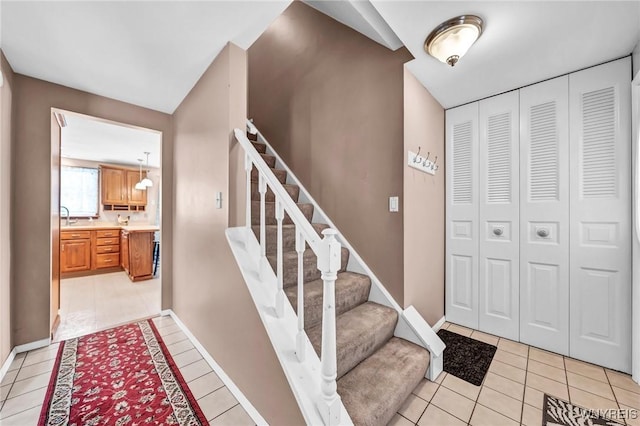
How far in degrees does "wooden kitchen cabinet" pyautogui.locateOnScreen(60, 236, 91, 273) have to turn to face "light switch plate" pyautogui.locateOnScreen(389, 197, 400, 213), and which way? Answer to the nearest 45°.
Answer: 0° — it already faces it

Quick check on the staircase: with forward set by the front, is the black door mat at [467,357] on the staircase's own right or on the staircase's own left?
on the staircase's own left

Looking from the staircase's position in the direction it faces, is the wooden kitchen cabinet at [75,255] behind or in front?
behind

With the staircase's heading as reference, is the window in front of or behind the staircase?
behind

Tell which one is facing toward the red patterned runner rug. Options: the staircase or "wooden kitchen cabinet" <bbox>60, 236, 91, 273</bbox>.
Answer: the wooden kitchen cabinet
